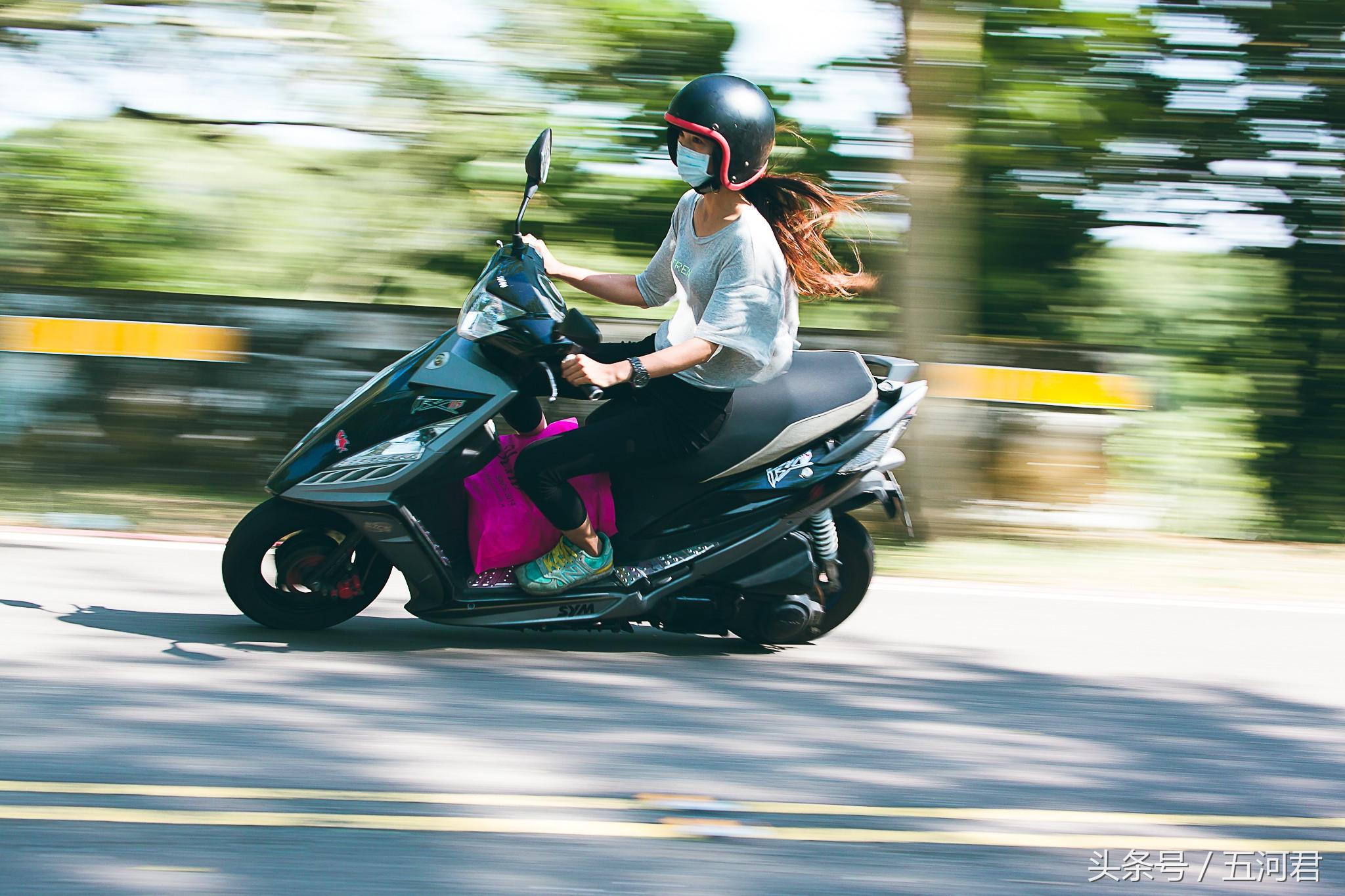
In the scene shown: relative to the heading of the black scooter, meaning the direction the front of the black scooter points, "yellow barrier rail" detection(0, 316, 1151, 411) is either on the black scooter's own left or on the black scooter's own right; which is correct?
on the black scooter's own right

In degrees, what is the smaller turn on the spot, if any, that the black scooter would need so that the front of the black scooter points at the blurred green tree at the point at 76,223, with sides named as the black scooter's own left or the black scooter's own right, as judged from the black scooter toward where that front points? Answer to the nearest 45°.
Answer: approximately 45° to the black scooter's own right

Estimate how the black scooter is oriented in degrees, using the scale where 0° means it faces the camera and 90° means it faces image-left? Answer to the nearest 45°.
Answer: approximately 90°

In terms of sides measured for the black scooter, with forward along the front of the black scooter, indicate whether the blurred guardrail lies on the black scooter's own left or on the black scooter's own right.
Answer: on the black scooter's own right

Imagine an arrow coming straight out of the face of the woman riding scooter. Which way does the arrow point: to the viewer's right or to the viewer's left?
to the viewer's left

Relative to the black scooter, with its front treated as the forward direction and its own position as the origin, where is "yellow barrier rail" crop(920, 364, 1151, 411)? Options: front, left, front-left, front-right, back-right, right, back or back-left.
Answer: back-right
